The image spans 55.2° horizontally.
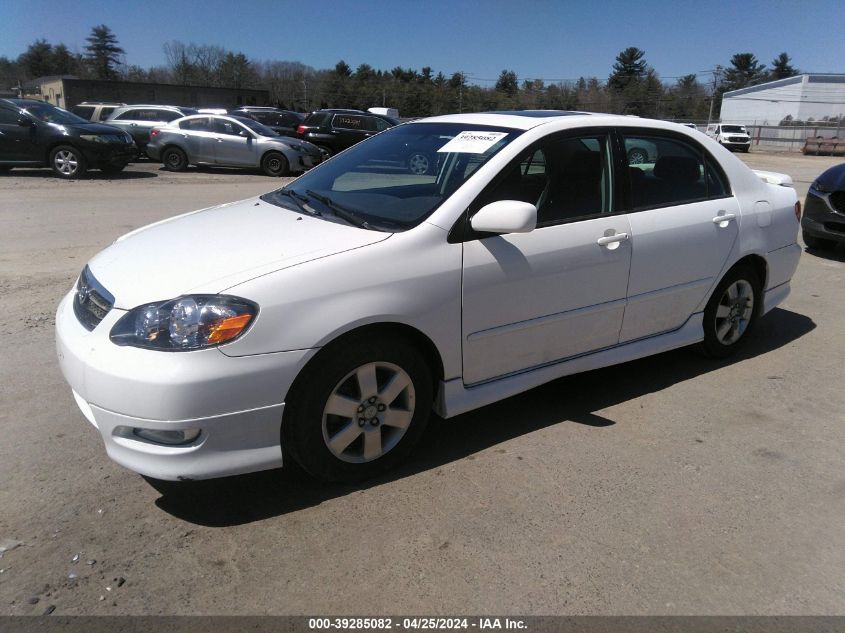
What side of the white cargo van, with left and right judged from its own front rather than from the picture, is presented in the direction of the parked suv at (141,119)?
right

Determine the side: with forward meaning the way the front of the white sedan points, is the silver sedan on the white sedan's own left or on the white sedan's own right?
on the white sedan's own right

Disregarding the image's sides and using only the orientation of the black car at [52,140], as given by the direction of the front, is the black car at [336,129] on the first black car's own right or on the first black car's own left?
on the first black car's own left

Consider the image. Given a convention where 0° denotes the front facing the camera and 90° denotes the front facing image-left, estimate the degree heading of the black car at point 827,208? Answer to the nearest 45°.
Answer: approximately 45°

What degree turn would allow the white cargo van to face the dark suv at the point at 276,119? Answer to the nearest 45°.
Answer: approximately 90° to its right

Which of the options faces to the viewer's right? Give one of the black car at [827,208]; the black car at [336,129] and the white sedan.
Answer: the black car at [336,129]

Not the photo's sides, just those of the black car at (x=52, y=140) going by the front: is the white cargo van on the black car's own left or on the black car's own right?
on the black car's own left

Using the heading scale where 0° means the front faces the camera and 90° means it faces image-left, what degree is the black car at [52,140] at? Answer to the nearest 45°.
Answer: approximately 315°

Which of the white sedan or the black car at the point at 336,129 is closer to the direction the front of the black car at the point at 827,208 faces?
the white sedan

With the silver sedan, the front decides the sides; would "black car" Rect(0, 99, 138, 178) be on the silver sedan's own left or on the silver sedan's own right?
on the silver sedan's own right
